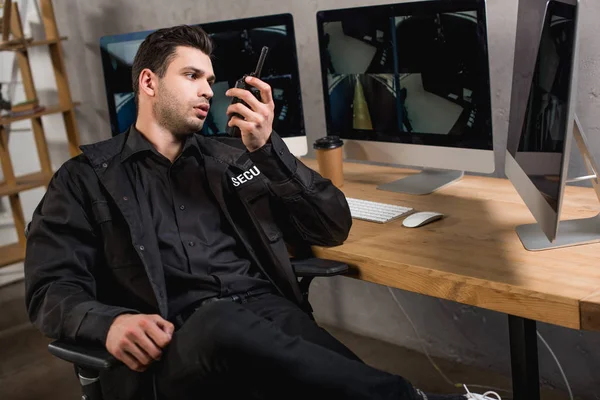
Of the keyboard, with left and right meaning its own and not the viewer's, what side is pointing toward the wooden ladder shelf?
right

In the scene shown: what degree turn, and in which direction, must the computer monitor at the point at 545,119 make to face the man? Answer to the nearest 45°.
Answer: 0° — it already faces them

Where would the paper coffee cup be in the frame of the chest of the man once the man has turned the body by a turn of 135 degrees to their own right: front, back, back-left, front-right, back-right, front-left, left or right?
back-right

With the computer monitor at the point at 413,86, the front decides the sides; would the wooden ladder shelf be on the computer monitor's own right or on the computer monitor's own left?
on the computer monitor's own right

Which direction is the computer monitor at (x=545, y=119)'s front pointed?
to the viewer's left

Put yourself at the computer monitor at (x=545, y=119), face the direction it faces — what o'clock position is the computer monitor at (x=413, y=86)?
the computer monitor at (x=413, y=86) is roughly at 2 o'clock from the computer monitor at (x=545, y=119).

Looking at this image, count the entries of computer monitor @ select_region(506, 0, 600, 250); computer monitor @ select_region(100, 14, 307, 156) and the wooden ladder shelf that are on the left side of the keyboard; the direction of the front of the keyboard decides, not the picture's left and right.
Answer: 1

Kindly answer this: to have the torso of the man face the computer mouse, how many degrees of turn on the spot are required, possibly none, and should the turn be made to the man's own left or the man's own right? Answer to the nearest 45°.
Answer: approximately 45° to the man's own left
